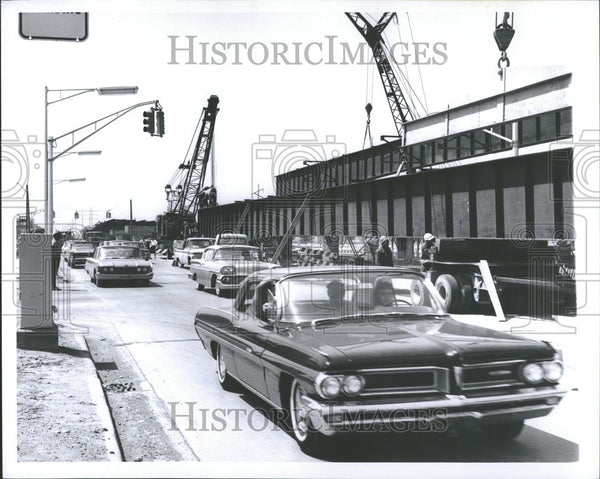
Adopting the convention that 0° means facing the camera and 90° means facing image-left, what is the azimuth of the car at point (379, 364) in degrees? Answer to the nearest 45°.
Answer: approximately 315°

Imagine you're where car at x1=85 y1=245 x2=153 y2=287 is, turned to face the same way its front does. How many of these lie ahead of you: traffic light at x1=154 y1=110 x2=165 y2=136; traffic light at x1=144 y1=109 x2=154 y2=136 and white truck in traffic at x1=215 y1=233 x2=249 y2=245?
2

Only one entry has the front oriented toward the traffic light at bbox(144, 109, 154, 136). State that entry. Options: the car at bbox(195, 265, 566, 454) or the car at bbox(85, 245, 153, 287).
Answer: the car at bbox(85, 245, 153, 287)

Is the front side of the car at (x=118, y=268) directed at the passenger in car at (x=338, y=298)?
yes

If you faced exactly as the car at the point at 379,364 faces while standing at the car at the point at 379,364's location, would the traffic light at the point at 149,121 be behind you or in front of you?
behind

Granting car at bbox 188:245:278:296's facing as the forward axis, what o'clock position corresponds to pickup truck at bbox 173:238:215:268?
pickup truck at bbox 173:238:215:268 is roughly at 7 o'clock from car at bbox 188:245:278:296.

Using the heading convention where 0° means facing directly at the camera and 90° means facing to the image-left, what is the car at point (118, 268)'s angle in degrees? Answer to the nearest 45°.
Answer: approximately 0°
